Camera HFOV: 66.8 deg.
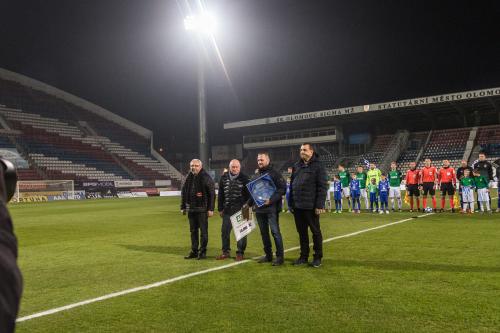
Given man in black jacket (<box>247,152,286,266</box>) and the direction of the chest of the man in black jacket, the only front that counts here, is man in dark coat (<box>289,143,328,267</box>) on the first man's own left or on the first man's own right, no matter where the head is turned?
on the first man's own left

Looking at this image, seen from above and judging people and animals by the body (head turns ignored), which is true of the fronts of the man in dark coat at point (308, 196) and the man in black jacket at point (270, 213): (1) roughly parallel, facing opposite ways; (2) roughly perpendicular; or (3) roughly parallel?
roughly parallel

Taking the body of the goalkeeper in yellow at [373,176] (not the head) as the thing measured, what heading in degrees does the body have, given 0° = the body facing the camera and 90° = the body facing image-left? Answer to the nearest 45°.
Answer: approximately 0°

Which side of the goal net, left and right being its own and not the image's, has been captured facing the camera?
front

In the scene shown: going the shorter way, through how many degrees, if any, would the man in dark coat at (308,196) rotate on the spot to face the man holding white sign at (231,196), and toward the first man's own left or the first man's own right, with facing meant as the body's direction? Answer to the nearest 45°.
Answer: approximately 90° to the first man's own right

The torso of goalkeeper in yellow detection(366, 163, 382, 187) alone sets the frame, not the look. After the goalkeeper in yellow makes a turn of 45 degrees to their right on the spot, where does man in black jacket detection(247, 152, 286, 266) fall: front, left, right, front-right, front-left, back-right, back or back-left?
front-left

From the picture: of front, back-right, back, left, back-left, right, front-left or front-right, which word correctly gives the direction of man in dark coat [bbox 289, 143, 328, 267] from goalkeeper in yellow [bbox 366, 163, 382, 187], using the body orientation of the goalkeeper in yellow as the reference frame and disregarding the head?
front

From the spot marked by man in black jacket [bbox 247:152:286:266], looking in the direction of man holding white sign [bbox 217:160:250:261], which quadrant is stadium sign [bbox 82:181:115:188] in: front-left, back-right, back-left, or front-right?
front-right

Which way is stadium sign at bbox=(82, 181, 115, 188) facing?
toward the camera

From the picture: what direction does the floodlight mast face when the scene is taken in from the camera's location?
facing the viewer

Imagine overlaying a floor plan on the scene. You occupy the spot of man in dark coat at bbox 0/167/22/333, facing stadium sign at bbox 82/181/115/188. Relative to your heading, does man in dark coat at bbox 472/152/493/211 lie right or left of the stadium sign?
right
